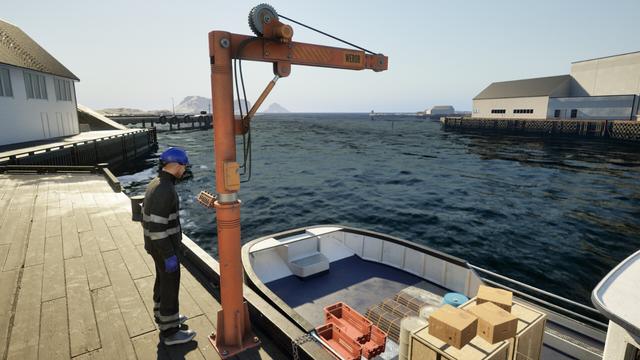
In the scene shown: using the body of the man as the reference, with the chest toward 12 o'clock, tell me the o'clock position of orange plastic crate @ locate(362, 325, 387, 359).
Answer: The orange plastic crate is roughly at 12 o'clock from the man.

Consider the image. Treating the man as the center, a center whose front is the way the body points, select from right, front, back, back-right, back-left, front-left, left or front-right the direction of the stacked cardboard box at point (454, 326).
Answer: front-right

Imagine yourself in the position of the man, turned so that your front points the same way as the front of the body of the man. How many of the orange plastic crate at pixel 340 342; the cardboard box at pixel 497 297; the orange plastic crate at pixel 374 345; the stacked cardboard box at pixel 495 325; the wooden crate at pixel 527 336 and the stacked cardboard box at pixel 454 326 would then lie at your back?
0

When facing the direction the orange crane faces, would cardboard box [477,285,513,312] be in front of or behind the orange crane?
in front

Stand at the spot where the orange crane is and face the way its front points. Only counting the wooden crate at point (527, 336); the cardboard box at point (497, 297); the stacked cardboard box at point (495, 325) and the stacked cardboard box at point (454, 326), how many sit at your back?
0

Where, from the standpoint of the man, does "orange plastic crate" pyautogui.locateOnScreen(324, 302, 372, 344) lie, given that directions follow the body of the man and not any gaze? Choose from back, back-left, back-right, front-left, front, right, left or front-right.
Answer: front

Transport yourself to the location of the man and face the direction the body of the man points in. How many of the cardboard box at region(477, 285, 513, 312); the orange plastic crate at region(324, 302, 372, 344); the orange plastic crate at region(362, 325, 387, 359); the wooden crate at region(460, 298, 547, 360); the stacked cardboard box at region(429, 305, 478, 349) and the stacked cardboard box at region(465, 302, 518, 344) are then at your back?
0

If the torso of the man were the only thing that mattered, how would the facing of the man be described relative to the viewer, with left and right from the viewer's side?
facing to the right of the viewer

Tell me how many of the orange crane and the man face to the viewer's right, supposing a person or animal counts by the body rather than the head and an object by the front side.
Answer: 2

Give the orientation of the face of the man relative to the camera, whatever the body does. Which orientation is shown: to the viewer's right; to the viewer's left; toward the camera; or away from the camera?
to the viewer's right

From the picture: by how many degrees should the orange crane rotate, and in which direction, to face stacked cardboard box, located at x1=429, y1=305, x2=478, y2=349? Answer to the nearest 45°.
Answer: approximately 45° to its right

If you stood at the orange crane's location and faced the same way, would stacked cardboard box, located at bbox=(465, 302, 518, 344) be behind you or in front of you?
in front

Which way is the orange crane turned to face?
to the viewer's right

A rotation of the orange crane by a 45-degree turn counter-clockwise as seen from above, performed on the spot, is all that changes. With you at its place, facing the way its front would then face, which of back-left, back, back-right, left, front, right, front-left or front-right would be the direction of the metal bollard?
left

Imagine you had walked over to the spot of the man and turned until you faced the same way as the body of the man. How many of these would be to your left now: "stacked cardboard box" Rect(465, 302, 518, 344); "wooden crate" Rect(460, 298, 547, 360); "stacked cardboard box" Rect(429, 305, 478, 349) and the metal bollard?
1

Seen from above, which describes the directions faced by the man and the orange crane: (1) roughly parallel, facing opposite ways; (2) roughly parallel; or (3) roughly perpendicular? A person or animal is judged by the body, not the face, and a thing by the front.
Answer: roughly parallel
